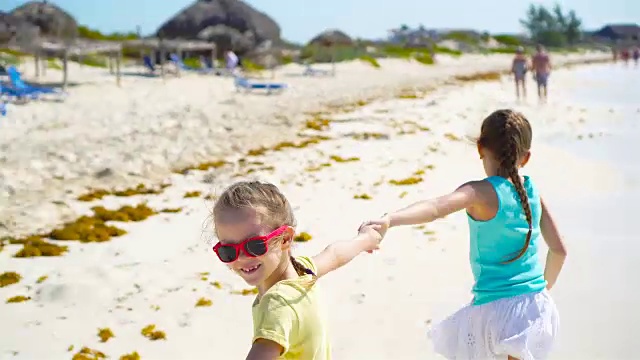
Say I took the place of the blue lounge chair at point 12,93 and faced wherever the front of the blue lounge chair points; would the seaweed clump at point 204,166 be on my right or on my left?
on my right

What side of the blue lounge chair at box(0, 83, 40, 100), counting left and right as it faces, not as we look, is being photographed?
right

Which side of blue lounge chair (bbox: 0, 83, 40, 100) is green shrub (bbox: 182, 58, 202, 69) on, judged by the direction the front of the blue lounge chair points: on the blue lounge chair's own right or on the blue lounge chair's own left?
on the blue lounge chair's own left

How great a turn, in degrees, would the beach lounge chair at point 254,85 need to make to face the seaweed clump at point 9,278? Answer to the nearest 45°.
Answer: approximately 90° to its right

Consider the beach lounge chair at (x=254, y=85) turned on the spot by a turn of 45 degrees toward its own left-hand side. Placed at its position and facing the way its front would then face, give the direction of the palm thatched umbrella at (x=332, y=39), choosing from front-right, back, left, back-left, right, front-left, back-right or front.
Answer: front-left

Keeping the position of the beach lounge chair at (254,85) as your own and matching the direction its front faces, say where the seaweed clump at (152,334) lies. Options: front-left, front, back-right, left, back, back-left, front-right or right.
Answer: right

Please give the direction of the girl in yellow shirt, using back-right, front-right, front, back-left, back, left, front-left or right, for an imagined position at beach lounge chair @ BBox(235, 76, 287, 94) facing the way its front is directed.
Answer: right

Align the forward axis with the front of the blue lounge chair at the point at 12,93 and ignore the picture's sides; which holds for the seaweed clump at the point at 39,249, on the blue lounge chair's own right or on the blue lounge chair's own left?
on the blue lounge chair's own right

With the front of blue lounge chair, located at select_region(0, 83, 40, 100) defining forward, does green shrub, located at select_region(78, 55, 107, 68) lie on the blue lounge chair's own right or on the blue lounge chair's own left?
on the blue lounge chair's own left

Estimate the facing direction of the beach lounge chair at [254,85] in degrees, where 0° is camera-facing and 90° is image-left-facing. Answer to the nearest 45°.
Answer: approximately 270°

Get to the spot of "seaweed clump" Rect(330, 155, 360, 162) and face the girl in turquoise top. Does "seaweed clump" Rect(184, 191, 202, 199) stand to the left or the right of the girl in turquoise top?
right

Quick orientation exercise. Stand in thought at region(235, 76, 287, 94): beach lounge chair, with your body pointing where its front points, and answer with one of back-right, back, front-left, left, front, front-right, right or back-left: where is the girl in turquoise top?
right

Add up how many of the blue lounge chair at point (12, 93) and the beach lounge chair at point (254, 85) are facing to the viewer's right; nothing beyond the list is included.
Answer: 2

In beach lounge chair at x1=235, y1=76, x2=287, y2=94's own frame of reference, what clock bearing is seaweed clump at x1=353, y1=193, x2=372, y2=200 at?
The seaweed clump is roughly at 3 o'clock from the beach lounge chair.

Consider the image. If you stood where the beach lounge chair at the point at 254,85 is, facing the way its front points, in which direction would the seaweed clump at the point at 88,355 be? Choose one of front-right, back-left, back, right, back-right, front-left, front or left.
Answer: right

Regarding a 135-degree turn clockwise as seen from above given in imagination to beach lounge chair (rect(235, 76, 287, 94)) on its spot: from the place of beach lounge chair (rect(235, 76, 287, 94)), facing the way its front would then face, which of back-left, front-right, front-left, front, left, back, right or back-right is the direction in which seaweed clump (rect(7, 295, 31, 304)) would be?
front-left

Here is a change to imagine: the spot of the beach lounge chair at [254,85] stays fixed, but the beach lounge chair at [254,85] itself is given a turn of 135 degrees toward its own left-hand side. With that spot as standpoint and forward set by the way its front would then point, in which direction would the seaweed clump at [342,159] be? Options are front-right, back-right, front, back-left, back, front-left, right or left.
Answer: back-left

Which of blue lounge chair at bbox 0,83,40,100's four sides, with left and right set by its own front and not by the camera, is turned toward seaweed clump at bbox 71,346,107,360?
right
